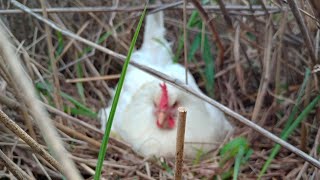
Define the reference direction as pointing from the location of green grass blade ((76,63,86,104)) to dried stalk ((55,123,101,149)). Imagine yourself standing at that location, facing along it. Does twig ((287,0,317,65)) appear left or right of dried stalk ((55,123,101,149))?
left

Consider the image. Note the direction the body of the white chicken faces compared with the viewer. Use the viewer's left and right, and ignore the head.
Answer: facing the viewer

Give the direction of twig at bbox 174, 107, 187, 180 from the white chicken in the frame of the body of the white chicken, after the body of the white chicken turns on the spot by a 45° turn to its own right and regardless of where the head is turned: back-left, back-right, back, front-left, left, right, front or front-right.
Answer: front-left

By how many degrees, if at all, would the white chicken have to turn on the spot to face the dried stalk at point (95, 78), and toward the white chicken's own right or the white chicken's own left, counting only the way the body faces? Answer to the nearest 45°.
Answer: approximately 135° to the white chicken's own right

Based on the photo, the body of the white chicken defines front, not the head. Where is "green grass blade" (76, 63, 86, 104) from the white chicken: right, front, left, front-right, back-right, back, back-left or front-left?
back-right
